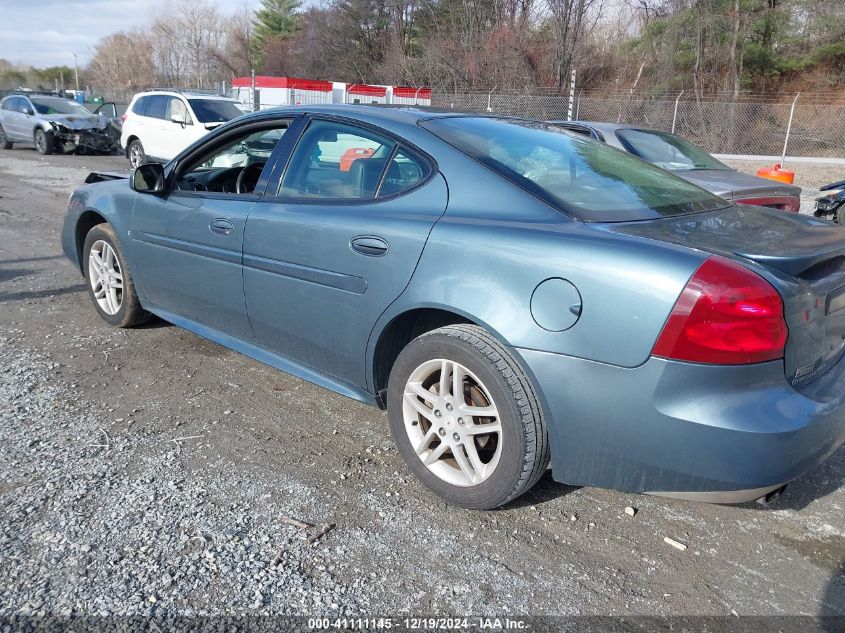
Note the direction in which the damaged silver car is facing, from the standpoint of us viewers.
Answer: facing the viewer and to the right of the viewer

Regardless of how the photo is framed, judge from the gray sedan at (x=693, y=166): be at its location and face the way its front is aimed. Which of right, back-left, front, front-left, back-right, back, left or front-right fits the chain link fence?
front-right

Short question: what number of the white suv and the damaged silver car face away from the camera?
0

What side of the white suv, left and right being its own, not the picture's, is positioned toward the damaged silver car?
back

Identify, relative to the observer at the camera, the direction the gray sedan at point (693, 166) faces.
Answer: facing away from the viewer and to the left of the viewer

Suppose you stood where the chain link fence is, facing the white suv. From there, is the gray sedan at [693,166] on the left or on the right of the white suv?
left

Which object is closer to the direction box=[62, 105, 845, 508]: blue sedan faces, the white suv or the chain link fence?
the white suv

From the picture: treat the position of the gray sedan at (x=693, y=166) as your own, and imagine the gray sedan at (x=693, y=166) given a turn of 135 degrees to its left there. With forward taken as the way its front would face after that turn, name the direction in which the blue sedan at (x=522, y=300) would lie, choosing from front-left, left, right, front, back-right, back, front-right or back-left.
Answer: front

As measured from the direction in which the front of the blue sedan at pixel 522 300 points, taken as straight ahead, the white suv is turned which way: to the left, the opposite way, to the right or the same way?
the opposite way

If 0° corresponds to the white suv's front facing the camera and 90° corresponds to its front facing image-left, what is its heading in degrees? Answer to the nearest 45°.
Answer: approximately 315°

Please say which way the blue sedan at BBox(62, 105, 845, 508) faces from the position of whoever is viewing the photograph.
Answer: facing away from the viewer and to the left of the viewer

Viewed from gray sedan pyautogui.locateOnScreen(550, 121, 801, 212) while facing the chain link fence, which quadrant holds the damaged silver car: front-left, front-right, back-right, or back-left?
front-left

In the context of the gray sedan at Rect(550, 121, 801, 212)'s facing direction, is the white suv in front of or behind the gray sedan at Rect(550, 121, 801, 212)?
in front

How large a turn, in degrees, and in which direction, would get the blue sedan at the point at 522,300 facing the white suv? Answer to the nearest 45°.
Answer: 0° — it already faces it

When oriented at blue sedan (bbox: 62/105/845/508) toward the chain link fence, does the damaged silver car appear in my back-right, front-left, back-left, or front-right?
front-left
